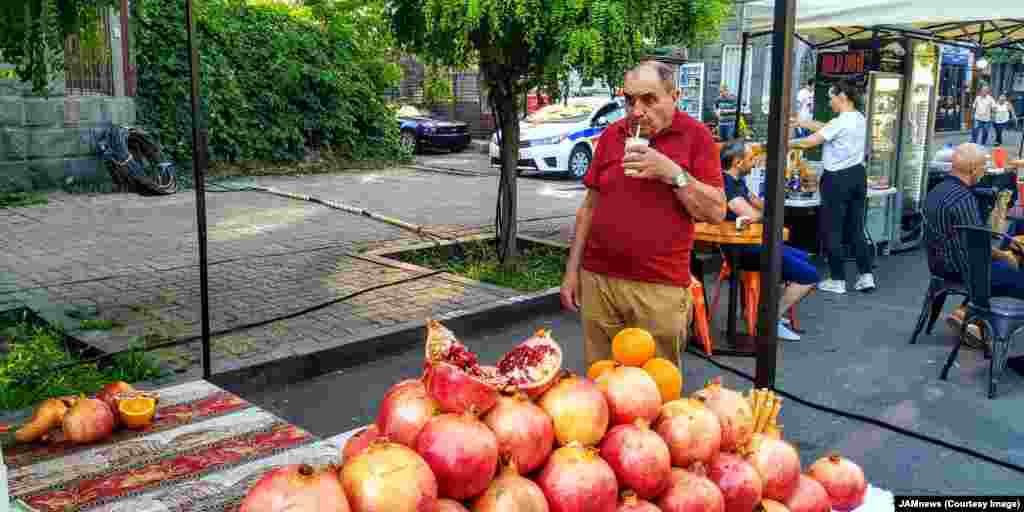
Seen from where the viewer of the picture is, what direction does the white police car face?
facing the viewer and to the left of the viewer

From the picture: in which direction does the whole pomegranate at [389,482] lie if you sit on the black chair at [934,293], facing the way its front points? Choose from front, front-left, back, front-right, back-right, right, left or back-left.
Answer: right

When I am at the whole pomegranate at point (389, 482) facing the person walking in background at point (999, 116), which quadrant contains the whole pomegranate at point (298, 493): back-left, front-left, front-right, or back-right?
back-left

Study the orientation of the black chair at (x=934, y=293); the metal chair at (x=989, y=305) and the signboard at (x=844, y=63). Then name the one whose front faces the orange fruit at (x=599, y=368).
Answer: the signboard

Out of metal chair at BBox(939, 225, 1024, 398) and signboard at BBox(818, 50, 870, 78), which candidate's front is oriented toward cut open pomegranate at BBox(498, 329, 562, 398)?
the signboard

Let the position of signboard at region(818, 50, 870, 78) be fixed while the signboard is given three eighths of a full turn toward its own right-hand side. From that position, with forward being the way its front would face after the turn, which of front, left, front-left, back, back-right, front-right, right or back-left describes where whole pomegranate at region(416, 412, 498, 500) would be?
back-left

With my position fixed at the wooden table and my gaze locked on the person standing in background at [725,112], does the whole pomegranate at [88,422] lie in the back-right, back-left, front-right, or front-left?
back-left

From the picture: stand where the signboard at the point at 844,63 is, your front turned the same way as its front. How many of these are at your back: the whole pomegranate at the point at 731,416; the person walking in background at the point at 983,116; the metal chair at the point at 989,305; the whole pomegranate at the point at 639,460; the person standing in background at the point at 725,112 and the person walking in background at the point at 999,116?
3

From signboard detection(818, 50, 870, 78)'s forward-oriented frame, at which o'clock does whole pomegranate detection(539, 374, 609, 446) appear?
The whole pomegranate is roughly at 12 o'clock from the signboard.

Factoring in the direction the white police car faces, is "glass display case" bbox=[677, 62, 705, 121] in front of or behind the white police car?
behind

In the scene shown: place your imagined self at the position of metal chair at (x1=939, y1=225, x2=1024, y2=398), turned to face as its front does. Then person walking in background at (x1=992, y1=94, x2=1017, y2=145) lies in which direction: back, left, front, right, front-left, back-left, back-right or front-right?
front-left

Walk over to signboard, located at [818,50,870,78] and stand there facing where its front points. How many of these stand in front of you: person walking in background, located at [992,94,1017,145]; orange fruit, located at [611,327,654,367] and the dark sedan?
1

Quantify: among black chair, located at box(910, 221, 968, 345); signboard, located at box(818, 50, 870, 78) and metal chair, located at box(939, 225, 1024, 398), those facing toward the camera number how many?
1

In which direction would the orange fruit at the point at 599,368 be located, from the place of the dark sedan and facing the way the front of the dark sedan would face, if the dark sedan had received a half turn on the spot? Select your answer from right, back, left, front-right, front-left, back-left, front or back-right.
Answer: back-left

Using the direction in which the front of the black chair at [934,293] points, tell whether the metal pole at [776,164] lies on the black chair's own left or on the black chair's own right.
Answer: on the black chair's own right

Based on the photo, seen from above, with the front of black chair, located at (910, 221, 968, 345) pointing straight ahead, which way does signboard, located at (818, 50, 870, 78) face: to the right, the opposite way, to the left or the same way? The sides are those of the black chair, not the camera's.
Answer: to the right

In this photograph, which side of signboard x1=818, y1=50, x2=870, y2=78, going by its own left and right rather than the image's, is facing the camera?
front
